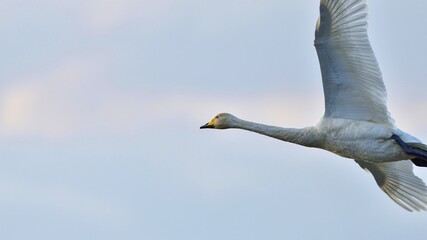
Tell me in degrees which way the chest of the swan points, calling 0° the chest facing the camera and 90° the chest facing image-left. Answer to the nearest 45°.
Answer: approximately 90°
